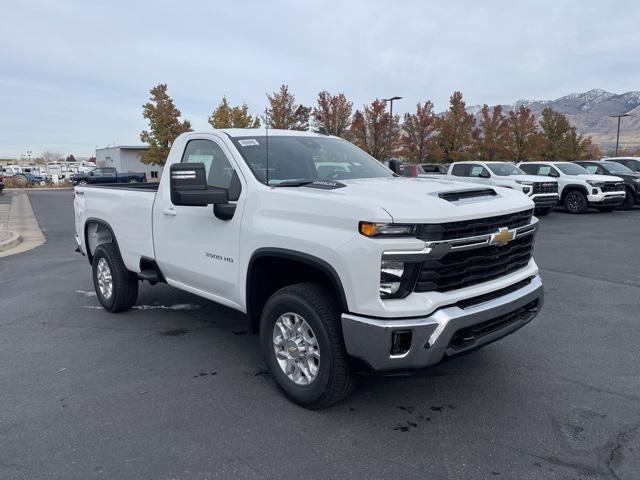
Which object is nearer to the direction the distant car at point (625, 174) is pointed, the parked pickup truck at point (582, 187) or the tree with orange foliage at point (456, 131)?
the parked pickup truck

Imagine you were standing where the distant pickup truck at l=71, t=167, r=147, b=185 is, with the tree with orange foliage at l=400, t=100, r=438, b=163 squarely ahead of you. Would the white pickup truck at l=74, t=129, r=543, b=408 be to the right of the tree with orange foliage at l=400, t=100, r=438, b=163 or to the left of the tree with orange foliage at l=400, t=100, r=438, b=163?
right

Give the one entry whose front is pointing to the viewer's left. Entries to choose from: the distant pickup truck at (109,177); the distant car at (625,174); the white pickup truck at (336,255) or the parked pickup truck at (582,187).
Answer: the distant pickup truck at (109,177)

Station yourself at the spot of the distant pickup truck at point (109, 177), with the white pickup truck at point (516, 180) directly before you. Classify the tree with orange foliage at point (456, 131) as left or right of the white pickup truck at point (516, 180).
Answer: left

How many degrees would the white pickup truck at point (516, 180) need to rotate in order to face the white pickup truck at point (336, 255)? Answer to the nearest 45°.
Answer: approximately 45° to its right

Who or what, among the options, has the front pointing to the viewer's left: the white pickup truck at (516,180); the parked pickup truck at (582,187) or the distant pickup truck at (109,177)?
the distant pickup truck

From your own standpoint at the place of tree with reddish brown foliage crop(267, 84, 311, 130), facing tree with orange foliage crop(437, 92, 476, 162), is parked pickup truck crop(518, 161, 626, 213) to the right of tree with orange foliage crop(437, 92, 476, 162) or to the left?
right

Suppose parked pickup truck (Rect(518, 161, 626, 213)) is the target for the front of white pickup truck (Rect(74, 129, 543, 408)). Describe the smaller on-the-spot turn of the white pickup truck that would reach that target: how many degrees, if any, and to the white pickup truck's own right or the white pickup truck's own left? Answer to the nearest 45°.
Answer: approximately 90° to the white pickup truck's own left

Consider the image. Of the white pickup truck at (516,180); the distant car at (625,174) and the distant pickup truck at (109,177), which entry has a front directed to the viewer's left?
the distant pickup truck at (109,177)

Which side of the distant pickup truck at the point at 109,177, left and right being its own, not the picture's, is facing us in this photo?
left

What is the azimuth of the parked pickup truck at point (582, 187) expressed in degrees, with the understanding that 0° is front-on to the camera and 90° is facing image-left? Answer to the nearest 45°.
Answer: approximately 315°

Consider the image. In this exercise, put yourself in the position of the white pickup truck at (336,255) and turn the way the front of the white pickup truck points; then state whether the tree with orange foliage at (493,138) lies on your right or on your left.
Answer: on your left

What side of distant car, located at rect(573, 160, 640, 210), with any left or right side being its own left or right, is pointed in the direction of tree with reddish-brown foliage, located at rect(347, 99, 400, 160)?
back

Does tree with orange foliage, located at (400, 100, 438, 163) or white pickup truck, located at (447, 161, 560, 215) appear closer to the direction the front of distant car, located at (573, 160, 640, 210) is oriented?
the white pickup truck
